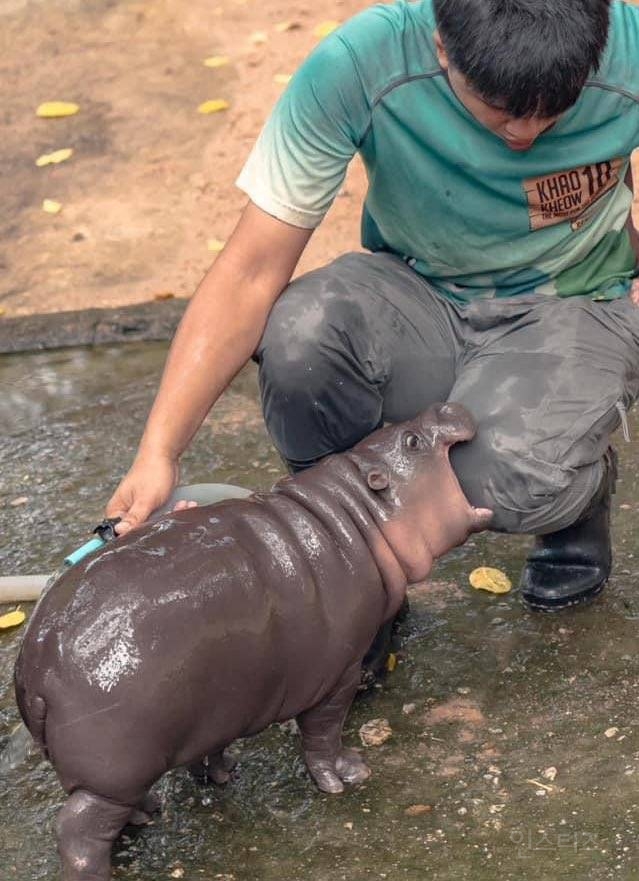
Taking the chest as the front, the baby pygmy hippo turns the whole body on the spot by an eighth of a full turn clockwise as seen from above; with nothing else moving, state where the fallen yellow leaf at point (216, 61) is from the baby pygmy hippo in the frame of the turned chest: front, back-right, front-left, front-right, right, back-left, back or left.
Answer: left

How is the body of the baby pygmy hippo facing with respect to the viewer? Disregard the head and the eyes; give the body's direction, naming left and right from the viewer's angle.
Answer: facing away from the viewer and to the right of the viewer

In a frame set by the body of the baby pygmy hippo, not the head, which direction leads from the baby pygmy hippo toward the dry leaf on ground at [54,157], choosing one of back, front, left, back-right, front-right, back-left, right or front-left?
front-left

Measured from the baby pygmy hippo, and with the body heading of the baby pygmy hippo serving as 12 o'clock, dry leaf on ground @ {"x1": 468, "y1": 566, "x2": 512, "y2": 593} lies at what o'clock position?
The dry leaf on ground is roughly at 12 o'clock from the baby pygmy hippo.
